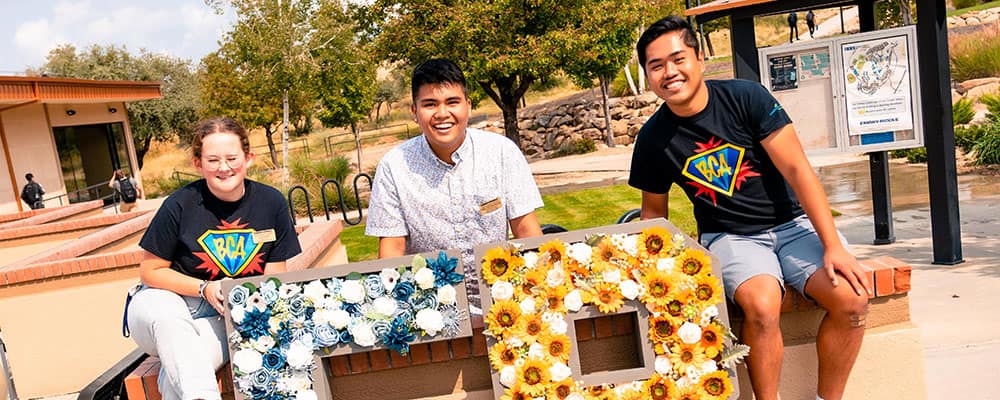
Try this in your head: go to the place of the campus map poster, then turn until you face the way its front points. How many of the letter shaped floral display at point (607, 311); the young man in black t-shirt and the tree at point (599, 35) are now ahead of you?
2

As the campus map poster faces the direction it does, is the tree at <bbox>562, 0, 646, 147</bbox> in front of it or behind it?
behind

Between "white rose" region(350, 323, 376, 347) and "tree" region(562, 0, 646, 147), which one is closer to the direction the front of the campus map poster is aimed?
the white rose

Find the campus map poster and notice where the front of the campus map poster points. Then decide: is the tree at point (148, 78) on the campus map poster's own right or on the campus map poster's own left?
on the campus map poster's own right

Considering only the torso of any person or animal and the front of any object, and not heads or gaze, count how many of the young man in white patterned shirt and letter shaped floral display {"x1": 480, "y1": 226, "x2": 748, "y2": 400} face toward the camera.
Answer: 2

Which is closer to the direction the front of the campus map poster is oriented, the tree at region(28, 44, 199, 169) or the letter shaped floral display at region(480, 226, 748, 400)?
the letter shaped floral display

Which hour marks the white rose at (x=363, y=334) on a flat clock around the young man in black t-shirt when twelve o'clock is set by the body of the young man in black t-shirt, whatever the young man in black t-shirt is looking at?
The white rose is roughly at 2 o'clock from the young man in black t-shirt.

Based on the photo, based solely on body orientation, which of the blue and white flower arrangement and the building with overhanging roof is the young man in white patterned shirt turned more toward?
the blue and white flower arrangement

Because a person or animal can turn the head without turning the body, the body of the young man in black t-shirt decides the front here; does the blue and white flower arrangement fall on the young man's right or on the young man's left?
on the young man's right

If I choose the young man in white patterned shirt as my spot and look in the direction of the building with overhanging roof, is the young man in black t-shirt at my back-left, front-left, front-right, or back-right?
back-right

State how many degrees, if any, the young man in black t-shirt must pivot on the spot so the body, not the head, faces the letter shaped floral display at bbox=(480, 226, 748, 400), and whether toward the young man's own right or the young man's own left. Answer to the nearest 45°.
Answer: approximately 45° to the young man's own right

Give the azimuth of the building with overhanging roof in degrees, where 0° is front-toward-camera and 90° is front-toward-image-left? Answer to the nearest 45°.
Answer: approximately 315°

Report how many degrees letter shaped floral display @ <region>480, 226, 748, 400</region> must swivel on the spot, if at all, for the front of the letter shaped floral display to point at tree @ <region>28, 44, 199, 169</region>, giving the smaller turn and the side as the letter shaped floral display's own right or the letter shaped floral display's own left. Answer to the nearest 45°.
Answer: approximately 135° to the letter shaped floral display's own right

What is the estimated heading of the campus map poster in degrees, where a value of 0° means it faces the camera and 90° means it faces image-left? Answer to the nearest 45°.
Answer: approximately 0°
